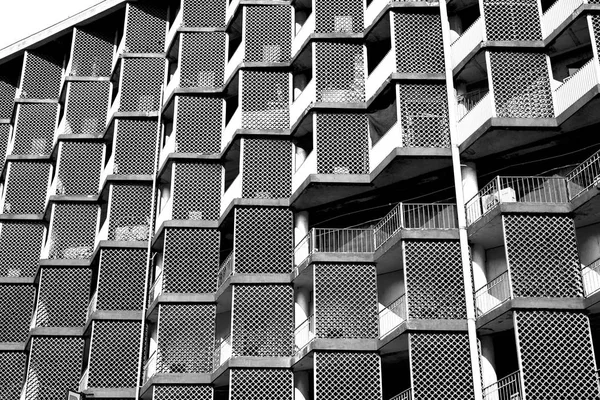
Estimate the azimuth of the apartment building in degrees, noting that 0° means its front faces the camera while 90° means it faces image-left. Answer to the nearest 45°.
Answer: approximately 45°
